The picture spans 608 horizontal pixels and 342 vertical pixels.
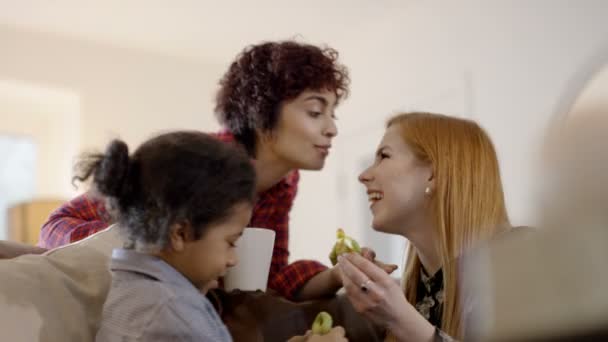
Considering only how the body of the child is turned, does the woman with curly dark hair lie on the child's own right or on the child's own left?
on the child's own left

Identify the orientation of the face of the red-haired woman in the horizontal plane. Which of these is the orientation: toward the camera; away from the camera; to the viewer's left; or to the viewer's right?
to the viewer's left

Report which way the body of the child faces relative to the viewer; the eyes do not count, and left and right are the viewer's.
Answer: facing to the right of the viewer

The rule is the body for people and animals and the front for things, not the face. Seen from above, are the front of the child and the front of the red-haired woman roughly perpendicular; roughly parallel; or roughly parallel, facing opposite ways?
roughly parallel, facing opposite ways

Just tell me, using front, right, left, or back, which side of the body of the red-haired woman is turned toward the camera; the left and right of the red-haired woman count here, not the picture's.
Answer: left

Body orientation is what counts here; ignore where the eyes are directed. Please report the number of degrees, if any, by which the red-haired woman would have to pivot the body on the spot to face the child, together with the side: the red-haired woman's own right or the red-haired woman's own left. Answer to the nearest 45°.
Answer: approximately 45° to the red-haired woman's own left

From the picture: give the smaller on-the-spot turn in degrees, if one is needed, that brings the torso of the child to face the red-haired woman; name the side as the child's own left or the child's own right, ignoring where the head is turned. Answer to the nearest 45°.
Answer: approximately 45° to the child's own left

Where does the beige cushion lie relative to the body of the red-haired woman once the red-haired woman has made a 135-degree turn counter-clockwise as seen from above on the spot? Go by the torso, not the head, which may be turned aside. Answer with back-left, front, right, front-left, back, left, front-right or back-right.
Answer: right

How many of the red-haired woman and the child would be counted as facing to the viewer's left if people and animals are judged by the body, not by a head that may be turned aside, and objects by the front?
1

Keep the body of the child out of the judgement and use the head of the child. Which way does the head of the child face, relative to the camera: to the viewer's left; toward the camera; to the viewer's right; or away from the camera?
to the viewer's right

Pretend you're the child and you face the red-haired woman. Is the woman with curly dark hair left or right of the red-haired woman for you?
left
